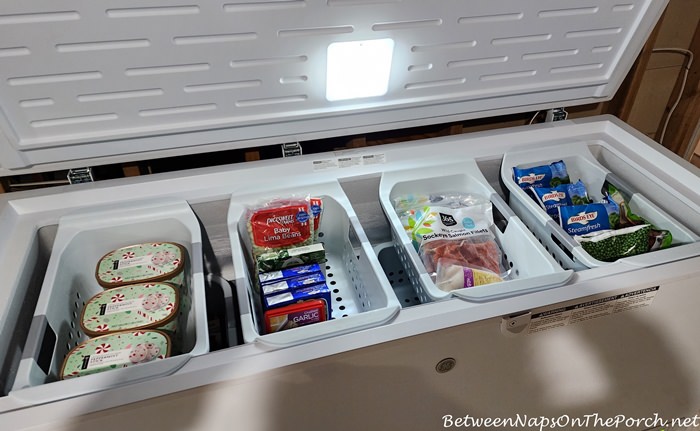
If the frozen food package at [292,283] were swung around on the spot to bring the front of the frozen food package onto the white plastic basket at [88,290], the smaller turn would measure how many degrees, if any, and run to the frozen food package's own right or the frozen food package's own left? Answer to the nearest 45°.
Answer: approximately 90° to the frozen food package's own right

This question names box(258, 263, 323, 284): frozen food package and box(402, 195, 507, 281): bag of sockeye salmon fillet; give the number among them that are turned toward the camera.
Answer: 2

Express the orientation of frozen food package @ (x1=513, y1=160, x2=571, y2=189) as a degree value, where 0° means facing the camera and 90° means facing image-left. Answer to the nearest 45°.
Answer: approximately 0°

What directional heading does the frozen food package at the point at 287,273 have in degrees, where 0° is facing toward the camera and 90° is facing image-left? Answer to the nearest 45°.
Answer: approximately 0°

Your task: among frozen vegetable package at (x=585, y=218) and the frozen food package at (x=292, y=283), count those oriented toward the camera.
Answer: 2
